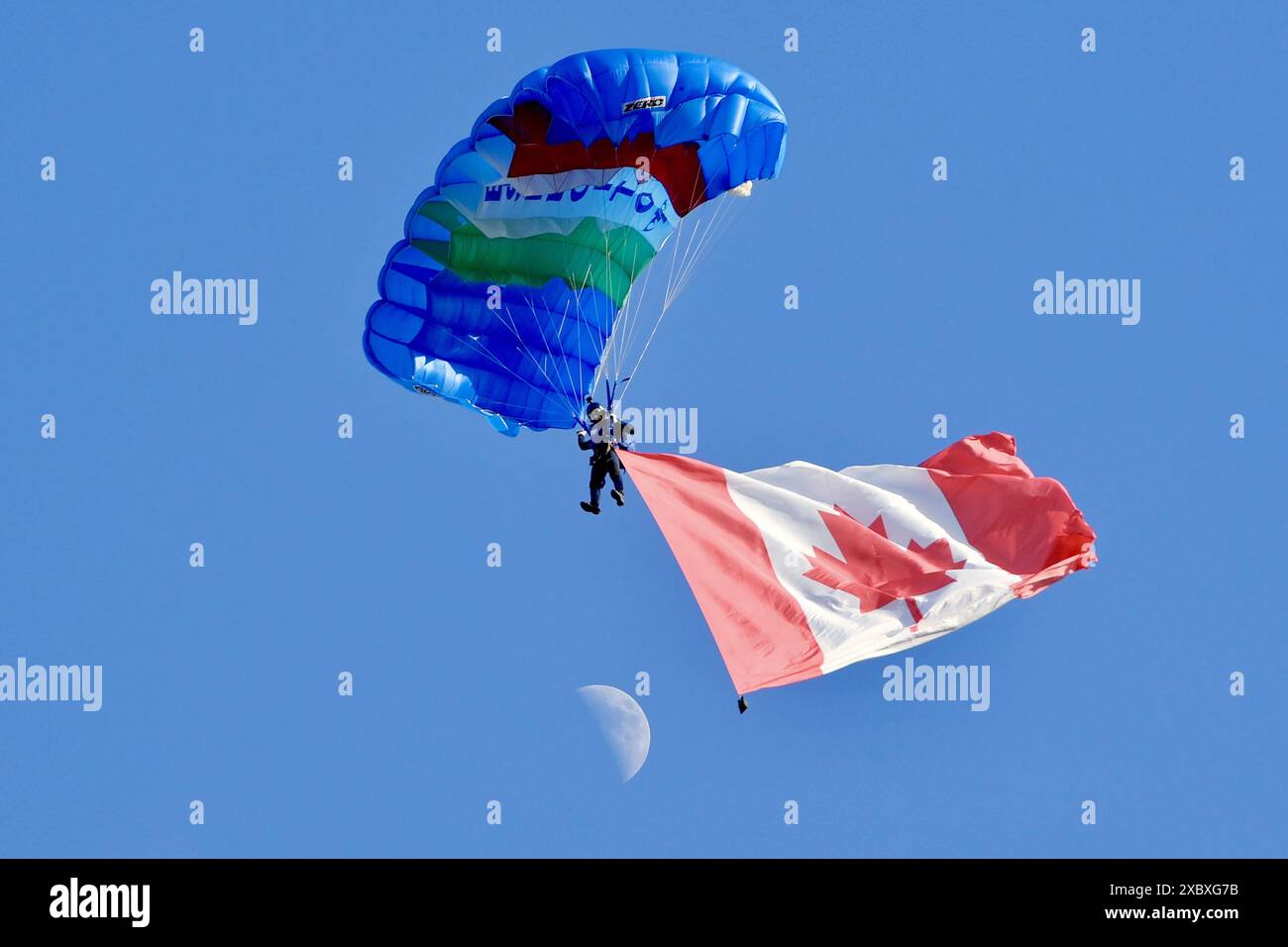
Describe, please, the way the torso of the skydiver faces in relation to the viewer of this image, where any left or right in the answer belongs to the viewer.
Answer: facing the viewer and to the left of the viewer

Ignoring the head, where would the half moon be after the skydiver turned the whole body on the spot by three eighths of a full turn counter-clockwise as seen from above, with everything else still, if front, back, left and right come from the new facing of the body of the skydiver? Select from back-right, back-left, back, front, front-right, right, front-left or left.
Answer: left
